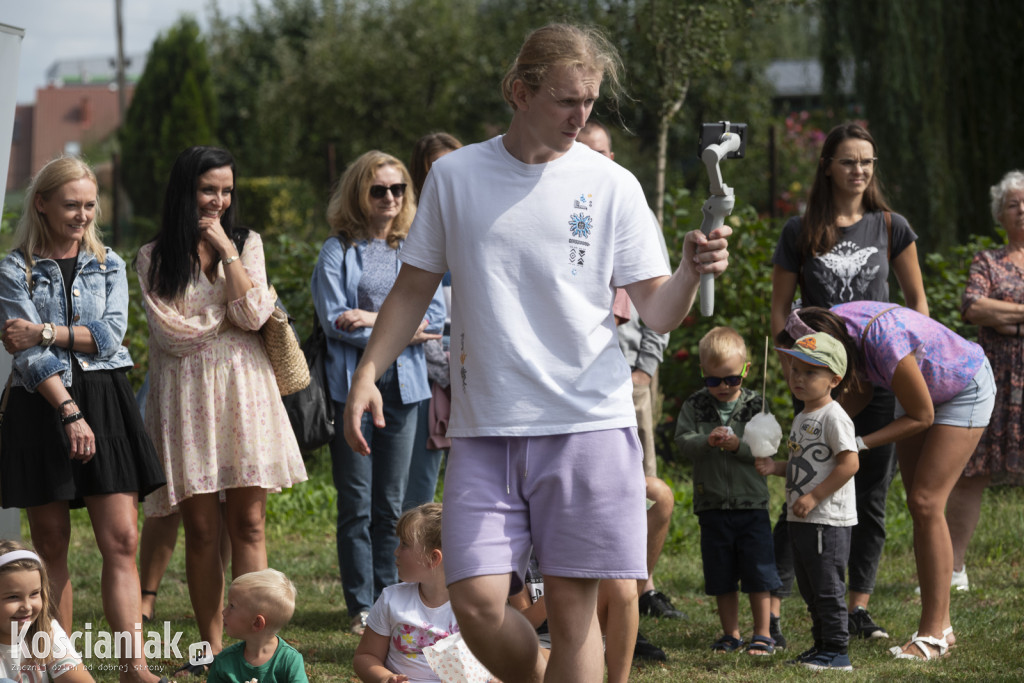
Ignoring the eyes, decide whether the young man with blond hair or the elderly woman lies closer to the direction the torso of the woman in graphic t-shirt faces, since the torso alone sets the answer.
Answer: the young man with blond hair

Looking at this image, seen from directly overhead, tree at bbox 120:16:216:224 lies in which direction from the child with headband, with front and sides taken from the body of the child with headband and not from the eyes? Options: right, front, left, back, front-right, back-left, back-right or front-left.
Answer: back

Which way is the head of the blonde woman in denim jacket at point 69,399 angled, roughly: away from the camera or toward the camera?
toward the camera

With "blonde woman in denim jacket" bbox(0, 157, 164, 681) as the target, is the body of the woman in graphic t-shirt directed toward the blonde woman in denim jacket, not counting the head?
no

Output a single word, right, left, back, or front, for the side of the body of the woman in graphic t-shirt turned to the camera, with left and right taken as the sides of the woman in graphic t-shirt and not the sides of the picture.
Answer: front

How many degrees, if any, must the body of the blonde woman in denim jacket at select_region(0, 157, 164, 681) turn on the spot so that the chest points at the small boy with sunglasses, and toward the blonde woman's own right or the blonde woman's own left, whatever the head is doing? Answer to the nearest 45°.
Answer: approximately 45° to the blonde woman's own left

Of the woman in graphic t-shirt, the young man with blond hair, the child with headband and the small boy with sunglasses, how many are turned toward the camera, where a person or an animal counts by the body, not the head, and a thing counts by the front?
4

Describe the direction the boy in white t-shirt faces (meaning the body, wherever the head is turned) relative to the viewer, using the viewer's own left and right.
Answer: facing the viewer and to the left of the viewer

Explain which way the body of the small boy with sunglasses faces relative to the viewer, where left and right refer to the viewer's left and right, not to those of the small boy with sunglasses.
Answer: facing the viewer

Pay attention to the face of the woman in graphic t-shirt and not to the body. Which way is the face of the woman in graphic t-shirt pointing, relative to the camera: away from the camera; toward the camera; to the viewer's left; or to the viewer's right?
toward the camera

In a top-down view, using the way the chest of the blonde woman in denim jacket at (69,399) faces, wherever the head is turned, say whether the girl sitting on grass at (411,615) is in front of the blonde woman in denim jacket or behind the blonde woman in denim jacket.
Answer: in front

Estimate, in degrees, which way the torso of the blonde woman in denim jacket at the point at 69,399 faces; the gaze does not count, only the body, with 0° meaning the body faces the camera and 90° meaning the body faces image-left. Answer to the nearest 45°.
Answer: approximately 315°

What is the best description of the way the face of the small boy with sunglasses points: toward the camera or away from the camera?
toward the camera

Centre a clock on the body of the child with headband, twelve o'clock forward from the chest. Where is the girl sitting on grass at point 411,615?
The girl sitting on grass is roughly at 9 o'clock from the child with headband.

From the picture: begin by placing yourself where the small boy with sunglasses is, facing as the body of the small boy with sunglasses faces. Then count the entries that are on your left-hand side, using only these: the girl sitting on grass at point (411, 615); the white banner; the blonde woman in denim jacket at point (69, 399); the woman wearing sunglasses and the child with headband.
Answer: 0

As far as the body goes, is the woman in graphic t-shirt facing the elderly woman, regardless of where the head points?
no
